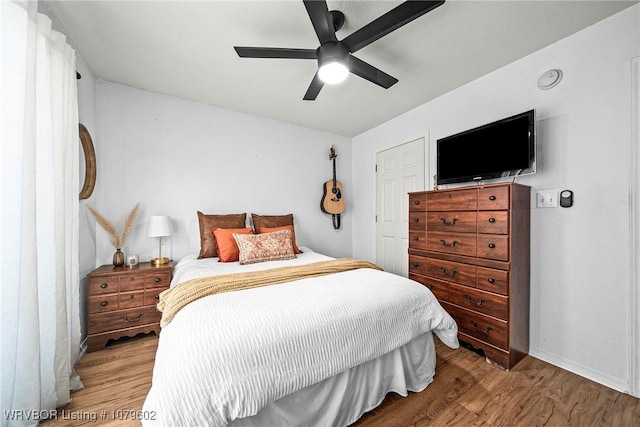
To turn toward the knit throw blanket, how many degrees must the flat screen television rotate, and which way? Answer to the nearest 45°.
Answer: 0° — it already faces it

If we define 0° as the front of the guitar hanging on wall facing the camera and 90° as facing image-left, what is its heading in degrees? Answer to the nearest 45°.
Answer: approximately 315°

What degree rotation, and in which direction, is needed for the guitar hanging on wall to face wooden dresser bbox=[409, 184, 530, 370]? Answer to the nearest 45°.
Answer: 0° — it already faces it
